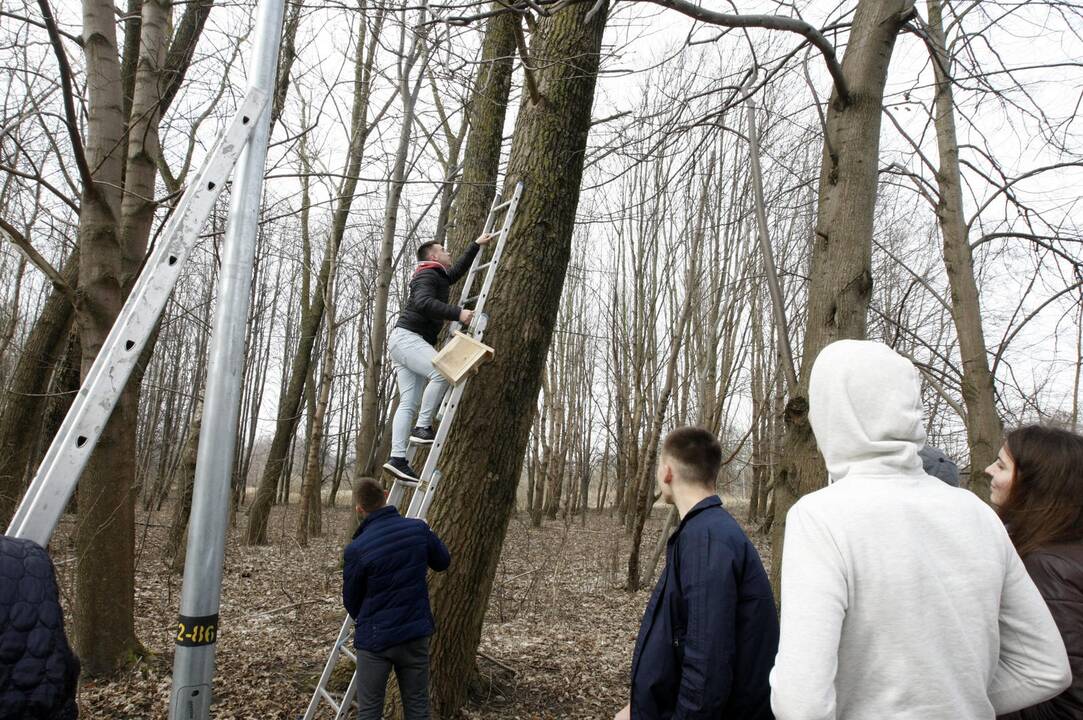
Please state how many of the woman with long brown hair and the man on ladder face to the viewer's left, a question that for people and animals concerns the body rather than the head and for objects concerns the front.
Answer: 1

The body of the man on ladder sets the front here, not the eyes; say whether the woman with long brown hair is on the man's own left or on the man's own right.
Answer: on the man's own right

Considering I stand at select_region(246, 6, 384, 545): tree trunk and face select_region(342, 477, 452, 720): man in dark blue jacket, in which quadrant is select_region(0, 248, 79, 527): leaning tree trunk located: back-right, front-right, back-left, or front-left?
front-right

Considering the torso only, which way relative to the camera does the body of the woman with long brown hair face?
to the viewer's left

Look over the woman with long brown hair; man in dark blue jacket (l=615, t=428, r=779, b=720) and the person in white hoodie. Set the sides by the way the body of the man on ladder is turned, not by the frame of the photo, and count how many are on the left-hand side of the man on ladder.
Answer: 0

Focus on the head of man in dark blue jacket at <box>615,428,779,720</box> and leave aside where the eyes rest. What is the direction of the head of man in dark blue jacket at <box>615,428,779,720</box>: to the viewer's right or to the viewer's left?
to the viewer's left

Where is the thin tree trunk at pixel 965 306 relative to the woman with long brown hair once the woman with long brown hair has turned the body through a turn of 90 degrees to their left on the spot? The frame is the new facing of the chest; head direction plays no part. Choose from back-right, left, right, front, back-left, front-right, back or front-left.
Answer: back

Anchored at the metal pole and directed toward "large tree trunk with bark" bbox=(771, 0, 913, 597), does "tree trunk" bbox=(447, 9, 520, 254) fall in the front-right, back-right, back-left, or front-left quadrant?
front-left

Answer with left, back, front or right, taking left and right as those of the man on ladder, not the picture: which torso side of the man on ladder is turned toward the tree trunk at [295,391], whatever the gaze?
left

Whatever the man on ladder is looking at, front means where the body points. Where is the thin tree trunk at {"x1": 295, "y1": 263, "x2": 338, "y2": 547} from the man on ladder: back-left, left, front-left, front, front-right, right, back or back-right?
left

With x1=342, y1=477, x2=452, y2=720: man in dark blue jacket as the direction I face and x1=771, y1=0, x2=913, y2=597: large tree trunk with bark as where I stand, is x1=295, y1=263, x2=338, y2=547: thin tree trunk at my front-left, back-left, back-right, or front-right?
front-right

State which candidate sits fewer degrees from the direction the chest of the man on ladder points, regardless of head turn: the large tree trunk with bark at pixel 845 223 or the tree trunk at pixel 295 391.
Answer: the large tree trunk with bark
